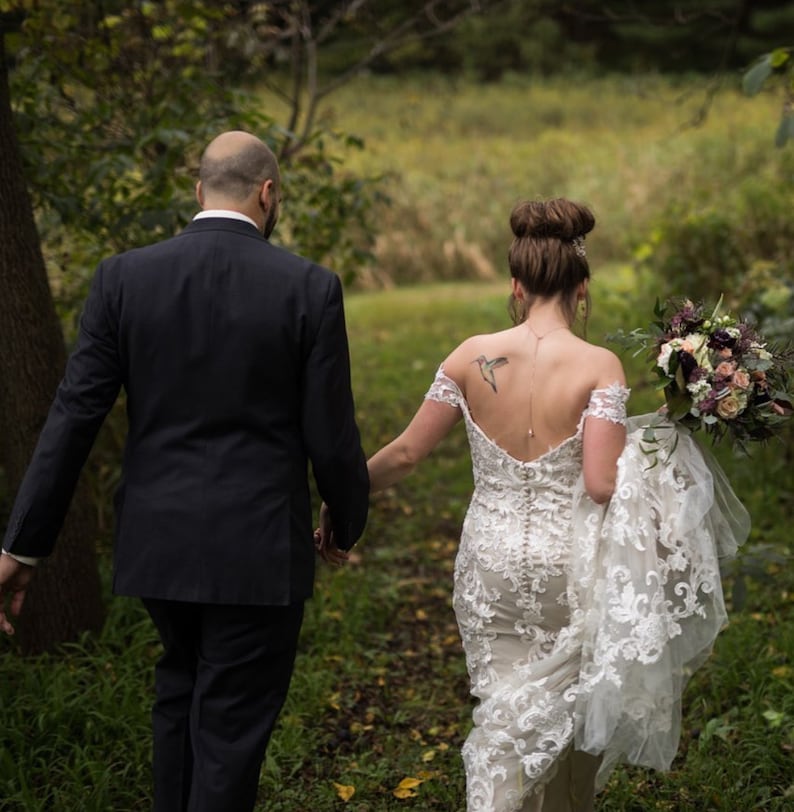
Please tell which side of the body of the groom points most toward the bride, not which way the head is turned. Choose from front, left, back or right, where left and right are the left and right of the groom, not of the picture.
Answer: right

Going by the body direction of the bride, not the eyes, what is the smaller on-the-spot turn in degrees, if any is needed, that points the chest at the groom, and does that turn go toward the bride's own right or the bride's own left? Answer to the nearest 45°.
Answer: approximately 90° to the bride's own left

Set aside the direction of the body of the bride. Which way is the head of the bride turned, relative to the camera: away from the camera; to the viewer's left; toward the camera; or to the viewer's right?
away from the camera

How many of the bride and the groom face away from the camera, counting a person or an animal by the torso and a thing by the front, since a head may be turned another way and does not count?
2

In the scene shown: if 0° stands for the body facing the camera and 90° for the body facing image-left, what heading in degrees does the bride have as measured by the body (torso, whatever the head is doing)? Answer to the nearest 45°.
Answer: approximately 180°

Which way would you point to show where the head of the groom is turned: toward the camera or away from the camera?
away from the camera

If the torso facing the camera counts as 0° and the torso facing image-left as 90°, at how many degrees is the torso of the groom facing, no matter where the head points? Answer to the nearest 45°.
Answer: approximately 180°

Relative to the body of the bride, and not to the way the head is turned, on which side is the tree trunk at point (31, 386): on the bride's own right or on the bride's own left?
on the bride's own left
